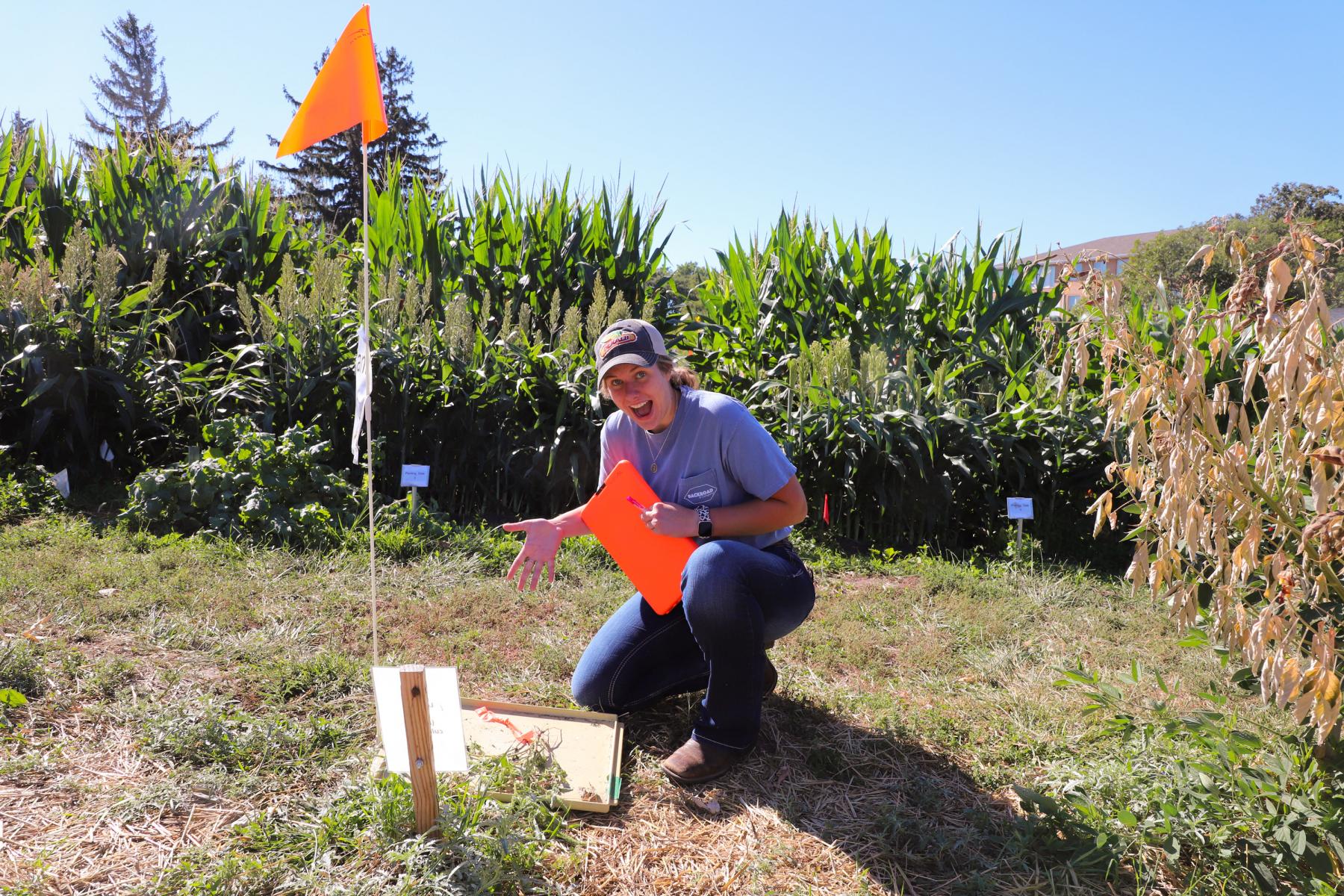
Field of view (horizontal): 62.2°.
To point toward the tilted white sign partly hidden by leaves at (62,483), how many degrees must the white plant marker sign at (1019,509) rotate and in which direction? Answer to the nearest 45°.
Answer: approximately 90° to its right

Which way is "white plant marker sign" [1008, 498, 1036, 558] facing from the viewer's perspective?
toward the camera

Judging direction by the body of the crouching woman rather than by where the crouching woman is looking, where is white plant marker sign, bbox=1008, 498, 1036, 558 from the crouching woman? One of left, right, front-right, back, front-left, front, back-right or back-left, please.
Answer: back

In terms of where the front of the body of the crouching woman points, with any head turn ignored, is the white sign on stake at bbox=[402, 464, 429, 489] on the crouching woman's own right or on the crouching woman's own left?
on the crouching woman's own right

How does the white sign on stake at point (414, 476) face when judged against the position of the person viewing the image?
facing the viewer

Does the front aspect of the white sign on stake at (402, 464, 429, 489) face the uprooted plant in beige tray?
yes

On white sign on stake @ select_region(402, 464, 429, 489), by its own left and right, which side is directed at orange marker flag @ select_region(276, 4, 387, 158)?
front

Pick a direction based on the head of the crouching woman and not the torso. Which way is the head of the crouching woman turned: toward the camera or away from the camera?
toward the camera

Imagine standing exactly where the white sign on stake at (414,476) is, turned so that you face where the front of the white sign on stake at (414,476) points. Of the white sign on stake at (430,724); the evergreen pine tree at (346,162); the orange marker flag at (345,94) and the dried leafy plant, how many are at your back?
1

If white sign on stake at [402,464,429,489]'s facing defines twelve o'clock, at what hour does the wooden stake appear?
The wooden stake is roughly at 12 o'clock from the white sign on stake.

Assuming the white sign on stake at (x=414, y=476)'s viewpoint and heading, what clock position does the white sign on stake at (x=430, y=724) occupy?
the white sign on stake at (x=430, y=724) is roughly at 12 o'clock from the white sign on stake at (x=414, y=476).

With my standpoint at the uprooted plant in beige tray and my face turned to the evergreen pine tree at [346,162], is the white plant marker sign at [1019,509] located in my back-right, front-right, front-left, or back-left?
front-right

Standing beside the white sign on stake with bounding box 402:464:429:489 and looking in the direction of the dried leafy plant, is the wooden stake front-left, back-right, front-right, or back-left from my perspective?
front-right

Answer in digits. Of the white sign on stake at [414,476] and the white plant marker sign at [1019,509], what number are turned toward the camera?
2

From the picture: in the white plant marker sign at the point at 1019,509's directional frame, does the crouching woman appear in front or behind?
in front

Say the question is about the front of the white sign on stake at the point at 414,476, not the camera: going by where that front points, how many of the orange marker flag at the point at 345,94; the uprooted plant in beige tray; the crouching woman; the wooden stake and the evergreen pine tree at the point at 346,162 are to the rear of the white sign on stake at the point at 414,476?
1

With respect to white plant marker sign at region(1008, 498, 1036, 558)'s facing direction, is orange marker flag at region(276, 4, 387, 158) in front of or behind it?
in front

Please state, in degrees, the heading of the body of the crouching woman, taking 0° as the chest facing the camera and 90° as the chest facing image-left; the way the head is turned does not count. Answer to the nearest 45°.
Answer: approximately 45°
